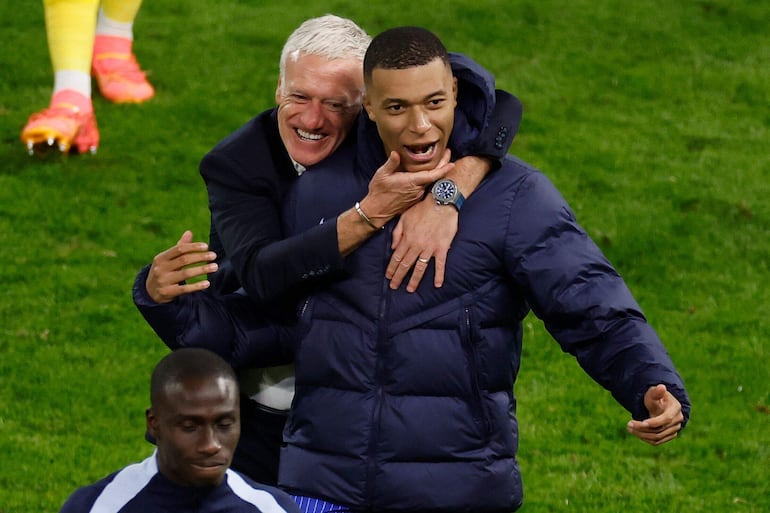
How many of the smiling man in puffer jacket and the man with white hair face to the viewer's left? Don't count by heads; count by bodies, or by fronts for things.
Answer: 0

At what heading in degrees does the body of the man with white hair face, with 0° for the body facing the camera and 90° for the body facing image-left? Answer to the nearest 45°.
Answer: approximately 315°

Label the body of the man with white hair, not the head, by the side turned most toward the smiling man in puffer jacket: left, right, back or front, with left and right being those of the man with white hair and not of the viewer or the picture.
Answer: front

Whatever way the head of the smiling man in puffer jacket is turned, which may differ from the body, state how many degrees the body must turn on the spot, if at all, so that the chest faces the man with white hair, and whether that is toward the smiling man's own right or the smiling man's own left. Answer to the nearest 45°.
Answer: approximately 135° to the smiling man's own right

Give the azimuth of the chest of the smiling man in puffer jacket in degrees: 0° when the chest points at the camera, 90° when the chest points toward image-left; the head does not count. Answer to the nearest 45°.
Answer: approximately 0°
